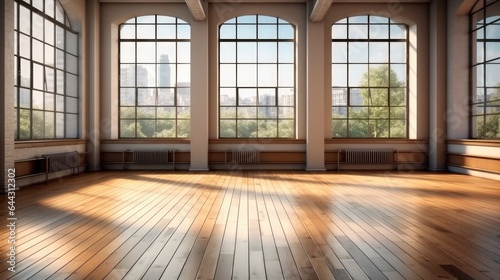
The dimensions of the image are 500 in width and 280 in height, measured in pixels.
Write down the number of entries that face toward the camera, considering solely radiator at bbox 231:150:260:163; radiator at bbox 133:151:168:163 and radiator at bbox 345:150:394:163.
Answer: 3

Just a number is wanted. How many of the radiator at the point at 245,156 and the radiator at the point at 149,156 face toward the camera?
2

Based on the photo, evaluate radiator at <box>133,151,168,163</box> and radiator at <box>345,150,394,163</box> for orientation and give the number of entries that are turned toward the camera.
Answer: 2

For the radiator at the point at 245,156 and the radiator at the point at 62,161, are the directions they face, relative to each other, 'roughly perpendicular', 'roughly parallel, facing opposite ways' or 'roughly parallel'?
roughly perpendicular

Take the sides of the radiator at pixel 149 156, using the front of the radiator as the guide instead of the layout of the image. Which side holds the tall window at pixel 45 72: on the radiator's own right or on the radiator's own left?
on the radiator's own right

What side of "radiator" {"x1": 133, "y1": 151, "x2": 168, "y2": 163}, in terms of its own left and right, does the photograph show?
front

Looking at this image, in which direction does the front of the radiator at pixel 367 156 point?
toward the camera

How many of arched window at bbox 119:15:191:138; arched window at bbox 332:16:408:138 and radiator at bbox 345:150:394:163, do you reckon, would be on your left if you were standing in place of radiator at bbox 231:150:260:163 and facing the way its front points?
2

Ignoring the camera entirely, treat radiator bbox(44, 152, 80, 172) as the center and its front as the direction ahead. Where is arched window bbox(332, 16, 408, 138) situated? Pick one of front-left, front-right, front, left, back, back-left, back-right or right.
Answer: front-left

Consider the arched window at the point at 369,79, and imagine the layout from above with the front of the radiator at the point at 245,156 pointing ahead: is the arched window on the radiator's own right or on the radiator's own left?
on the radiator's own left

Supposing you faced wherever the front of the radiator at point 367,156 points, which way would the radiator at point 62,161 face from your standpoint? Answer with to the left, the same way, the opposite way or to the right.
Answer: to the left

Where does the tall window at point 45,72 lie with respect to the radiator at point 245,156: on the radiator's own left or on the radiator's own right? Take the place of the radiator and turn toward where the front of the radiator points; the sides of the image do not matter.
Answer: on the radiator's own right

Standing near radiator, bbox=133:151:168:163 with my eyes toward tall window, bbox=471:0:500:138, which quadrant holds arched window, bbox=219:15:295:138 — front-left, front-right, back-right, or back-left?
front-left

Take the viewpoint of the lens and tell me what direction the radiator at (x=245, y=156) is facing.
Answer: facing the viewer

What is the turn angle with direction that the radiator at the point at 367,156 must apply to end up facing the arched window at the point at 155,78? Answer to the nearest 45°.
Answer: approximately 90° to its right
